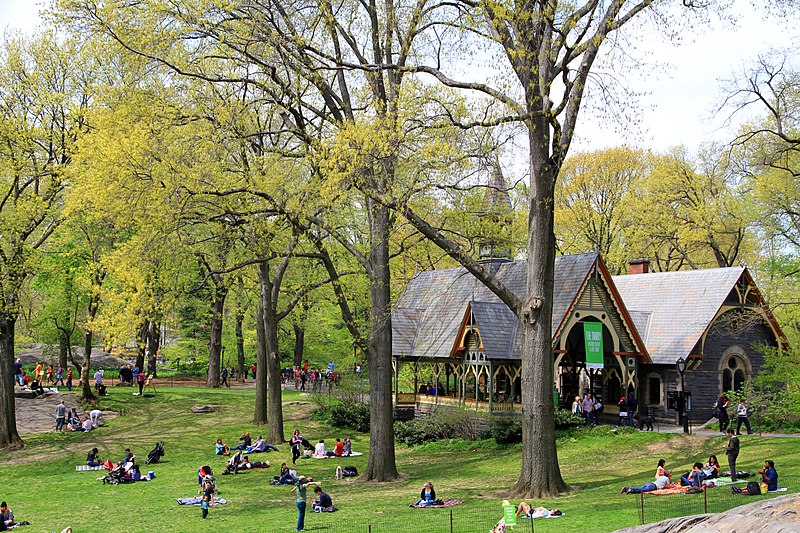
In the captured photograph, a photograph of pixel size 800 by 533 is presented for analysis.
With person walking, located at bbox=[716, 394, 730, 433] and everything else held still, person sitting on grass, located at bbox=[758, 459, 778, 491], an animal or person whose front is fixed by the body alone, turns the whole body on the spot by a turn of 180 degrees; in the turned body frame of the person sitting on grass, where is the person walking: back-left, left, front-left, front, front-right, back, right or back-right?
left

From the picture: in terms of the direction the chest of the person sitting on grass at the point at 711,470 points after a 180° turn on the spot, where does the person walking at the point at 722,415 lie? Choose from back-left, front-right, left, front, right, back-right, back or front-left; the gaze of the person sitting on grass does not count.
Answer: front-left

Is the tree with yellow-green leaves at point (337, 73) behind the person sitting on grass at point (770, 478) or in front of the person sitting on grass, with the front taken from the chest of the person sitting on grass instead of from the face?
in front

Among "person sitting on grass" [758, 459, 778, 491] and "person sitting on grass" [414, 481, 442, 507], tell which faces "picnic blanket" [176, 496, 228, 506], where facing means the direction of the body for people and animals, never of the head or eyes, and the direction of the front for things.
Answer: "person sitting on grass" [758, 459, 778, 491]

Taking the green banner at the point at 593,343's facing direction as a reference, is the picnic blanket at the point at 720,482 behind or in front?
in front

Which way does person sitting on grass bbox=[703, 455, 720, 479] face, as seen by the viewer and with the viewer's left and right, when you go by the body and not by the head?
facing the viewer and to the left of the viewer

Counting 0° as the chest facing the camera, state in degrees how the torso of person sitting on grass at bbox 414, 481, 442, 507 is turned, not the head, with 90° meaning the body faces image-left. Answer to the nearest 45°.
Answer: approximately 0°

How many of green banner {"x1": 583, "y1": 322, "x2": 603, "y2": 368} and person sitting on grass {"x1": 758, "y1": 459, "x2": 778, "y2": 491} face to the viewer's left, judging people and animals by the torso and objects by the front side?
1

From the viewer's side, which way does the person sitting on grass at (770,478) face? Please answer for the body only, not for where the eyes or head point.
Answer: to the viewer's left

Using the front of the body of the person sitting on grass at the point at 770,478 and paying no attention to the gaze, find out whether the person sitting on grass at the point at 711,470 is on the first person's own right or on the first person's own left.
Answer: on the first person's own right

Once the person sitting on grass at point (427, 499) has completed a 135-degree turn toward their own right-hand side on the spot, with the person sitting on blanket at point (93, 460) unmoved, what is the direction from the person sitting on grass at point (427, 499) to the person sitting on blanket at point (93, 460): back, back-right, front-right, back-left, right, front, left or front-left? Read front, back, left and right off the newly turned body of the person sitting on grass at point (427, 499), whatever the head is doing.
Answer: front
